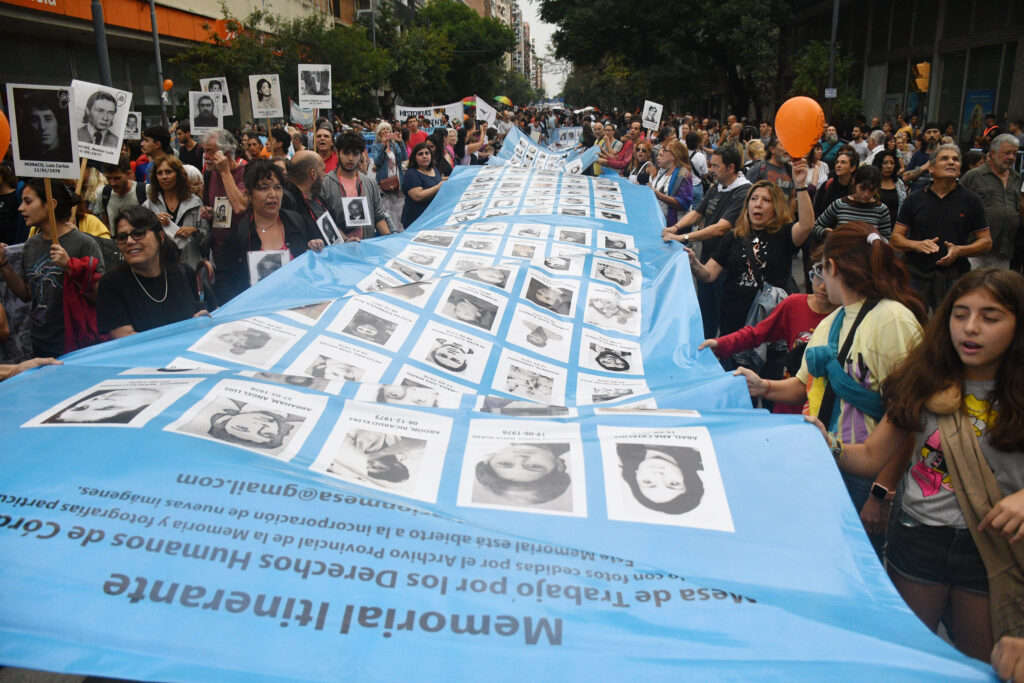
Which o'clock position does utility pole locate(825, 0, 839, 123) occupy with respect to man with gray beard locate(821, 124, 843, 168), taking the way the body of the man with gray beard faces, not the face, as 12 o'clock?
The utility pole is roughly at 6 o'clock from the man with gray beard.

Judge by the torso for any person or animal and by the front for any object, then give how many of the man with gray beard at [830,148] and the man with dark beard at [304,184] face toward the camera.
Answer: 1

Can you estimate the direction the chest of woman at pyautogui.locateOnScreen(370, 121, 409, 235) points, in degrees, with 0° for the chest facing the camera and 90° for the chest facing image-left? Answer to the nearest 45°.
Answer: approximately 315°

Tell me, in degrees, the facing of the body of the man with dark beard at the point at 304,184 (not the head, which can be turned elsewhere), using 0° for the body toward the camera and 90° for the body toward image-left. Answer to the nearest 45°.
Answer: approximately 270°

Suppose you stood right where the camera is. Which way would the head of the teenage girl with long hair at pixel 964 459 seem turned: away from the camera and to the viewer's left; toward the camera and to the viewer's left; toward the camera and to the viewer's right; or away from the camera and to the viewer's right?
toward the camera and to the viewer's left

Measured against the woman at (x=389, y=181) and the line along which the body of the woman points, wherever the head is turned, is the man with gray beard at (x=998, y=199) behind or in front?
in front
